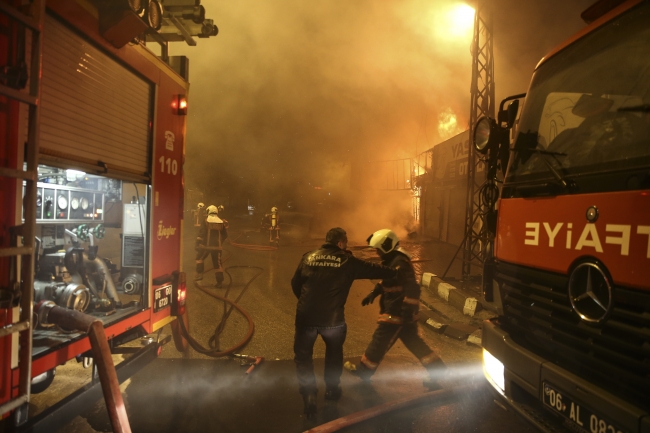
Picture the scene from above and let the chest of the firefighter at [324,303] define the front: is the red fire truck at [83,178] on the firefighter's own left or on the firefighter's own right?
on the firefighter's own left

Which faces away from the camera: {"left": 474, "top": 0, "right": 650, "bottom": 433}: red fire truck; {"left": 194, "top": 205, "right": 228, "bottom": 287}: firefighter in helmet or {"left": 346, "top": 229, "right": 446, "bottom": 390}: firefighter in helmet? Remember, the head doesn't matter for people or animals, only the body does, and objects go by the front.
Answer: {"left": 194, "top": 205, "right": 228, "bottom": 287}: firefighter in helmet

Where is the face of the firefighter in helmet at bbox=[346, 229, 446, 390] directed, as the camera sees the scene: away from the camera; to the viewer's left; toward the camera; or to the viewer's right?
to the viewer's left

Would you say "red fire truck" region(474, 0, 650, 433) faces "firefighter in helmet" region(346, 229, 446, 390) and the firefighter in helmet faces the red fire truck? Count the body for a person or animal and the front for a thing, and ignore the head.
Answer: no

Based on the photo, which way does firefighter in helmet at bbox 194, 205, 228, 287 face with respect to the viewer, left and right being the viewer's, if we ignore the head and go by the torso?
facing away from the viewer

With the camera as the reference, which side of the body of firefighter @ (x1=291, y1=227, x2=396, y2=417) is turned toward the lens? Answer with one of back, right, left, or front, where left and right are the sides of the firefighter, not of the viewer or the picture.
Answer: back

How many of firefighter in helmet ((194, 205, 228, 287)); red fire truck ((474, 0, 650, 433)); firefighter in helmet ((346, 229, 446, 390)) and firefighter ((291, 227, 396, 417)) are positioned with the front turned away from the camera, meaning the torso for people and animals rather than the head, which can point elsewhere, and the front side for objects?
2

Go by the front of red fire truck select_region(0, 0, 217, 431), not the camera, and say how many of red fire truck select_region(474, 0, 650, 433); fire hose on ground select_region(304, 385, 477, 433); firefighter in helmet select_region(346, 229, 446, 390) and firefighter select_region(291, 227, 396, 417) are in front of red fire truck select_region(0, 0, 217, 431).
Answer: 0

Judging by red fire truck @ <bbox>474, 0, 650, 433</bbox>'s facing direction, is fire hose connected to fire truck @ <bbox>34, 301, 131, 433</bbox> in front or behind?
in front

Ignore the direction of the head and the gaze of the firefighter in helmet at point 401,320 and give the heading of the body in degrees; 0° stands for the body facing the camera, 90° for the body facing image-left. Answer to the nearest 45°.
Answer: approximately 90°

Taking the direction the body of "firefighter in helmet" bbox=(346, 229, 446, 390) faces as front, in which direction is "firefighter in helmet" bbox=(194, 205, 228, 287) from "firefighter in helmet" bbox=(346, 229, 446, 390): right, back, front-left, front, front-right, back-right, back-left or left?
front-right

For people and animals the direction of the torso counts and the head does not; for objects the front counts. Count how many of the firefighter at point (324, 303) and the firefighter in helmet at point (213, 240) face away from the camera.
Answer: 2

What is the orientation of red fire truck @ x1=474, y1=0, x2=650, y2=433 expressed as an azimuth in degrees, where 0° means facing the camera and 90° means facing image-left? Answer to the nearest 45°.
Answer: approximately 45°
